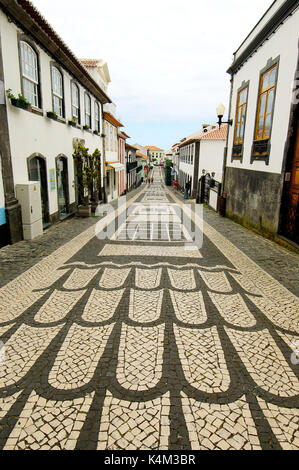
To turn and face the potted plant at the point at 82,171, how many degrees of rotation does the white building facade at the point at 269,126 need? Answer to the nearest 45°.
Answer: approximately 45° to its right

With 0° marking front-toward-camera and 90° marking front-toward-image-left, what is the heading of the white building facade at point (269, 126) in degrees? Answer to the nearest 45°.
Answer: approximately 45°

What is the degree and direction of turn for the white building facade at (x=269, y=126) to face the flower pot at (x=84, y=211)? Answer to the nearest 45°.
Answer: approximately 45° to its right
